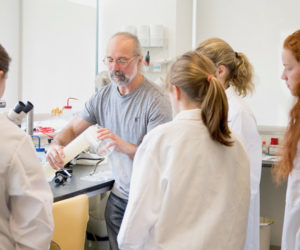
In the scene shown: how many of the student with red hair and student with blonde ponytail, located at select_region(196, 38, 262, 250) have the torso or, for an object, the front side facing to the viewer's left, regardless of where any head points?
2

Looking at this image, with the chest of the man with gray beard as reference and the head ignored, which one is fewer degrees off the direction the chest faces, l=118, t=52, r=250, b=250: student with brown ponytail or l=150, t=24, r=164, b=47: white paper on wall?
the student with brown ponytail

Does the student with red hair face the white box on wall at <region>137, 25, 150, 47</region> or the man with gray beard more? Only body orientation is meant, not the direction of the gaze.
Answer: the man with gray beard

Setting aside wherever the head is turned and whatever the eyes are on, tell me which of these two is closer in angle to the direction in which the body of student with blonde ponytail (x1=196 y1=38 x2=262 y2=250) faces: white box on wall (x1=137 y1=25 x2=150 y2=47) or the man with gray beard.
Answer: the man with gray beard

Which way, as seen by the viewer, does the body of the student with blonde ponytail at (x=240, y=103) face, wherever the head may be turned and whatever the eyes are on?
to the viewer's left

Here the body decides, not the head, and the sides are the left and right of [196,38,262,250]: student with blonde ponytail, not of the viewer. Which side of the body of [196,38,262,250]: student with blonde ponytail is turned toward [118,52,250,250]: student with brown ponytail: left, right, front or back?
left

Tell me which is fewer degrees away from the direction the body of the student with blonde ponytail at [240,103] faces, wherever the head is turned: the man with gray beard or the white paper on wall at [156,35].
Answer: the man with gray beard

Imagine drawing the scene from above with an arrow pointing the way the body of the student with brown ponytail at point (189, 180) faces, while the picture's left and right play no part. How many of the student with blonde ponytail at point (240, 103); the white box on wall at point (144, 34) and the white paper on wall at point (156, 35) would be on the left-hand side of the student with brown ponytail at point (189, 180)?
0

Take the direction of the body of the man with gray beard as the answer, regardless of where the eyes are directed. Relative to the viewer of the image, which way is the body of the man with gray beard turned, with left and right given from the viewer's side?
facing the viewer and to the left of the viewer

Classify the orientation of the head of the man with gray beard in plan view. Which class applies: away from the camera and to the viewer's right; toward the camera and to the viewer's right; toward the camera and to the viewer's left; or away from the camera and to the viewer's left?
toward the camera and to the viewer's left

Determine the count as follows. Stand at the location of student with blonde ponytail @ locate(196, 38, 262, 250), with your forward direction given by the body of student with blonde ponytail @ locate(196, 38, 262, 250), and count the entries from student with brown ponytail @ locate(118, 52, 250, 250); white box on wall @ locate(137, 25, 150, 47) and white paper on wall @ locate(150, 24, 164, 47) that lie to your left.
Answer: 1

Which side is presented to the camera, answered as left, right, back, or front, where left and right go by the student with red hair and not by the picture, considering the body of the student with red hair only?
left

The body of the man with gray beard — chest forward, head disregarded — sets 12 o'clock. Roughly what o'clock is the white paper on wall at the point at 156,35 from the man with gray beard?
The white paper on wall is roughly at 5 o'clock from the man with gray beard.

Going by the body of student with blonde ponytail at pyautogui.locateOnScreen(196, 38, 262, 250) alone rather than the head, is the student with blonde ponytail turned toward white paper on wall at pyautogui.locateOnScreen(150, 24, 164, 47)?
no

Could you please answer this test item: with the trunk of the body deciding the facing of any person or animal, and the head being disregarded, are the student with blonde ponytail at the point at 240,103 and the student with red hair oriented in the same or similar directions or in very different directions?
same or similar directions

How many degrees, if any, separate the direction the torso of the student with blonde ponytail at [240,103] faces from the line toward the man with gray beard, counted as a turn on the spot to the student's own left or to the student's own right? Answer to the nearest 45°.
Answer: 0° — they already face them

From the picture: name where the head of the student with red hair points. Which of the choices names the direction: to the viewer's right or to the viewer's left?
to the viewer's left
